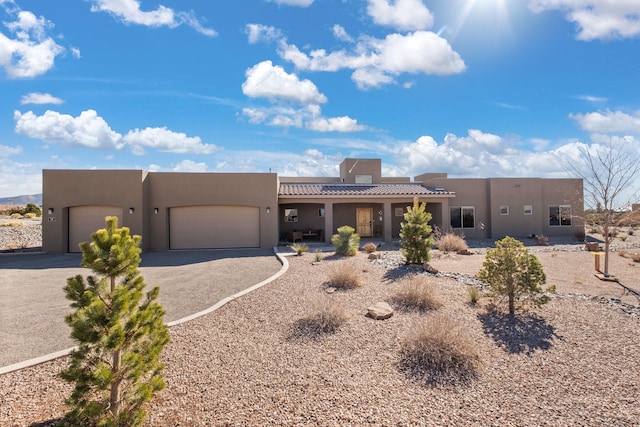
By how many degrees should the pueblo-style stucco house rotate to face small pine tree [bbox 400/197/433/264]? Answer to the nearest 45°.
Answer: approximately 45° to its left

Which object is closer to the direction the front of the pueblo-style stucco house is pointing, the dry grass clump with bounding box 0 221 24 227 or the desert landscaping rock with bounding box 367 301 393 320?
the desert landscaping rock

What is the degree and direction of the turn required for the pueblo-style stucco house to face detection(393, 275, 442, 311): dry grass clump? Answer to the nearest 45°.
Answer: approximately 45° to its left

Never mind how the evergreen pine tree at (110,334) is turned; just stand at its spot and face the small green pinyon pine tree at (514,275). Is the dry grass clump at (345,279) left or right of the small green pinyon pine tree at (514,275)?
left

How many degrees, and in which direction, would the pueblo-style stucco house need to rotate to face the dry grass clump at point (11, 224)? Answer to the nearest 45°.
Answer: approximately 135° to its right

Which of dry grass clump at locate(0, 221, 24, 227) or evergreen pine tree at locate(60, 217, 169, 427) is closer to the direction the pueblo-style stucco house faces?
the evergreen pine tree

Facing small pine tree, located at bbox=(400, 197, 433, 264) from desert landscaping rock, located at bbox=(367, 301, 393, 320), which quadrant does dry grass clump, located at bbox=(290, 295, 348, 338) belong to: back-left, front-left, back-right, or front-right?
back-left

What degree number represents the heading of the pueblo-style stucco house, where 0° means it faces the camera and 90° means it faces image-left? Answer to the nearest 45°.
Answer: approximately 0°
